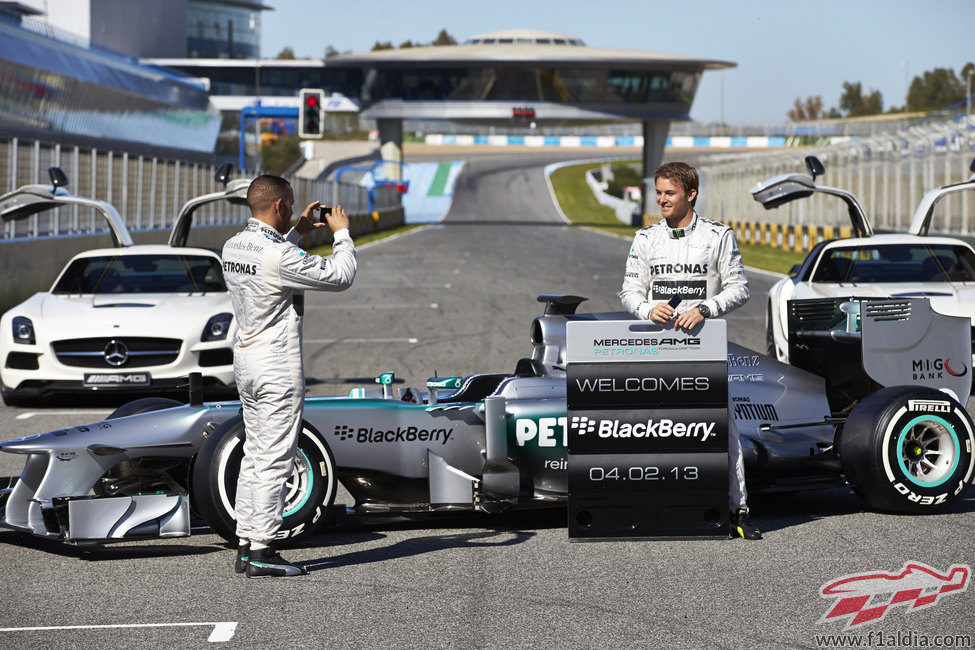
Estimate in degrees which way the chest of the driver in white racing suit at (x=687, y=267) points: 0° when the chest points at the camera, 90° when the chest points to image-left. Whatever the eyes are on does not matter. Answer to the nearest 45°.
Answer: approximately 0°

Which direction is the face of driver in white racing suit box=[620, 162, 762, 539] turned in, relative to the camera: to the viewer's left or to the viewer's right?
to the viewer's left

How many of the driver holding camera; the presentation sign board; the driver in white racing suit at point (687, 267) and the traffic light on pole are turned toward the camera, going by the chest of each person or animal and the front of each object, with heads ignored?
3

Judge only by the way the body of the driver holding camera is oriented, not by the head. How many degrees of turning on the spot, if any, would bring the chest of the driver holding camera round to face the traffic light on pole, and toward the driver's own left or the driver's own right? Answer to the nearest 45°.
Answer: approximately 45° to the driver's own left

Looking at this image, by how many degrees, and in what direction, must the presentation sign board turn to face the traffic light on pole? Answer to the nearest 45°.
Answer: approximately 180°

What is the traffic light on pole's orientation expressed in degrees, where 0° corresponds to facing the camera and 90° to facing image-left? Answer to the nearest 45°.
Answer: approximately 0°

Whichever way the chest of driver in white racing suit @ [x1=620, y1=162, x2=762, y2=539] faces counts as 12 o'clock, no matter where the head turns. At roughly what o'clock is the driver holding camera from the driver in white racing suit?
The driver holding camera is roughly at 2 o'clock from the driver in white racing suit.

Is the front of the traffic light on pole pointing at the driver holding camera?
yes

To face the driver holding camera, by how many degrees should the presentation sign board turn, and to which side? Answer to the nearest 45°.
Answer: approximately 45° to its right

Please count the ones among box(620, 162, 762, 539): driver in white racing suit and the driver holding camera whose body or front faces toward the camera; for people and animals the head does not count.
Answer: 1

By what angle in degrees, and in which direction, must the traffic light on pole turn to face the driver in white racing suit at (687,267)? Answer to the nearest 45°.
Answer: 0° — it already faces them
